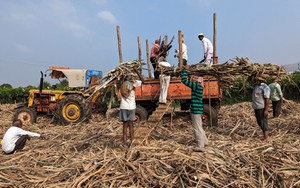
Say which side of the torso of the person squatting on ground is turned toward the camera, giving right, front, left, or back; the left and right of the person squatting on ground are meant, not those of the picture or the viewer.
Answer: right

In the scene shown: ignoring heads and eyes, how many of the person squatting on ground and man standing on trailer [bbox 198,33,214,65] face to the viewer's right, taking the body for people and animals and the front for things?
1

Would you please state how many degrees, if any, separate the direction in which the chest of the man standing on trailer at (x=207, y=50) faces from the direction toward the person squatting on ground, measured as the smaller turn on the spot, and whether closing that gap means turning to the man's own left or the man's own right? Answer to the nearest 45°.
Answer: approximately 45° to the man's own left

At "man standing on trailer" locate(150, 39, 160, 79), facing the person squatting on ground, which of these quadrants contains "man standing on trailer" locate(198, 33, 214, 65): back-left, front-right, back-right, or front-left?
back-left

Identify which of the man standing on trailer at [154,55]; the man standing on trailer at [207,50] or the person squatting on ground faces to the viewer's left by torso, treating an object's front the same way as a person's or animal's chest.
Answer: the man standing on trailer at [207,50]

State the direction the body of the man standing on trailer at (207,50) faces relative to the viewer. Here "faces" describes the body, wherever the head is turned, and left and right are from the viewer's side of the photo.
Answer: facing to the left of the viewer
